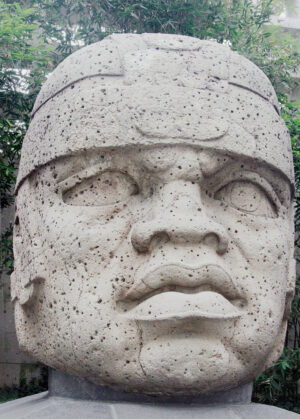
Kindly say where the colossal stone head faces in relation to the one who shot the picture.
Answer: facing the viewer
